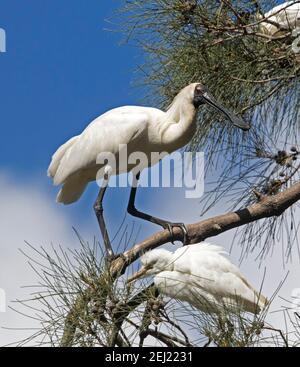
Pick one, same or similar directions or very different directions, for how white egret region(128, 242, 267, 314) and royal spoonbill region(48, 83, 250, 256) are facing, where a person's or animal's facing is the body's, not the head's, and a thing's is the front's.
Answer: very different directions

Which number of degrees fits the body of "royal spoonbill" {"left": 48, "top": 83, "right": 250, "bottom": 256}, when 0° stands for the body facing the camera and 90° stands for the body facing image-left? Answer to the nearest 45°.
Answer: approximately 270°

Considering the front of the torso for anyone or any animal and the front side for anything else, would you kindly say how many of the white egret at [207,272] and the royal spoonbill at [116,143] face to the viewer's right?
1
